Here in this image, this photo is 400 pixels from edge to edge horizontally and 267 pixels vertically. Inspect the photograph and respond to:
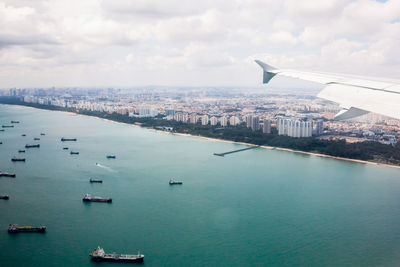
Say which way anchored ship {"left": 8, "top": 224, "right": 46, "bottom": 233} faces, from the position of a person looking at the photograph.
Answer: facing to the right of the viewer

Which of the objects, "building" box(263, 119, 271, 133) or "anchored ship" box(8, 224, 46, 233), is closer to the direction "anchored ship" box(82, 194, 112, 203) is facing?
the building

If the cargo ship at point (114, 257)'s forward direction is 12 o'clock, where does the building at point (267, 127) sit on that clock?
The building is roughly at 10 o'clock from the cargo ship.

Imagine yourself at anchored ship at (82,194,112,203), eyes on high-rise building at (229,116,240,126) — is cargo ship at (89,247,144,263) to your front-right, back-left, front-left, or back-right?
back-right

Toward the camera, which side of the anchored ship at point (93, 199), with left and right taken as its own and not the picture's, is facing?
right

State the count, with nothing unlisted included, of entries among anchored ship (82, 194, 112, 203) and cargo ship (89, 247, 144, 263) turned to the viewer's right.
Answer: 2

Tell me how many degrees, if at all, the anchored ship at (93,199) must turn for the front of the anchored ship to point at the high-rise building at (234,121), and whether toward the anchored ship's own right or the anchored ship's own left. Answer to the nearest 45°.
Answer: approximately 45° to the anchored ship's own left

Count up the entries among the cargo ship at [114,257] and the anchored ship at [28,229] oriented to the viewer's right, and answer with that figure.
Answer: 2

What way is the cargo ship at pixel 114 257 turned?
to the viewer's right

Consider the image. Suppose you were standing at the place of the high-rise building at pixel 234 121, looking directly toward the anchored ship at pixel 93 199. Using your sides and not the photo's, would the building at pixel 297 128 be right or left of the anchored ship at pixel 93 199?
left

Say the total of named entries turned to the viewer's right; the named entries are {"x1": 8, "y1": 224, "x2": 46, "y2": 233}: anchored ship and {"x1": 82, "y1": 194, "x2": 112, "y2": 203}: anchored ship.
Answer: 2

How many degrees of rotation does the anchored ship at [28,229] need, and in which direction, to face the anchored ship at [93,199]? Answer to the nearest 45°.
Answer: approximately 45° to its left
